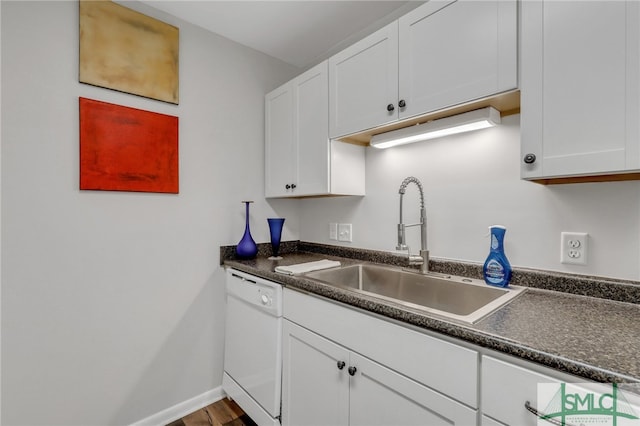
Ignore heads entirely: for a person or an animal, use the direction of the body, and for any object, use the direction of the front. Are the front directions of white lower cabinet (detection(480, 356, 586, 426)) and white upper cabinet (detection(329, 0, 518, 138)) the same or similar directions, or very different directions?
same or similar directions

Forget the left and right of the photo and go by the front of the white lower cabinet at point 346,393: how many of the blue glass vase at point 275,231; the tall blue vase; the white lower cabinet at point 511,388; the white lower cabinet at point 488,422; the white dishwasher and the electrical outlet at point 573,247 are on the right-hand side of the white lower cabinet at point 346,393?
3

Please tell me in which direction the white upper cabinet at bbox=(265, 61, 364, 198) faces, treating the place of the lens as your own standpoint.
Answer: facing the viewer and to the left of the viewer

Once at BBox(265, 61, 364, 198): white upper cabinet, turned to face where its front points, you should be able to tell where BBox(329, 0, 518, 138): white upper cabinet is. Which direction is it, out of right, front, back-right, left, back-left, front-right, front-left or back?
left

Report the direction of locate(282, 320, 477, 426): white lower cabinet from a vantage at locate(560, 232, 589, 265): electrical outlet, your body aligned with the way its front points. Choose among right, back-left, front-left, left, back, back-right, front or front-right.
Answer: front-right

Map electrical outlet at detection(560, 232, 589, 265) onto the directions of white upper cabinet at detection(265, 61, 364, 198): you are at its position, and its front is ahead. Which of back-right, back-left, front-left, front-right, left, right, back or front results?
left

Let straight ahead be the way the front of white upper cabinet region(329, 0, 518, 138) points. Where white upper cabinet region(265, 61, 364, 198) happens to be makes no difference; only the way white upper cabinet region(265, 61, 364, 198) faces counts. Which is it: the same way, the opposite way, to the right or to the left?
the same way

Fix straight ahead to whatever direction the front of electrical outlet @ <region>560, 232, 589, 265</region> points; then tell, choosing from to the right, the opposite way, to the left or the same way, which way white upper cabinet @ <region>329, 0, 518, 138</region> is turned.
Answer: the same way

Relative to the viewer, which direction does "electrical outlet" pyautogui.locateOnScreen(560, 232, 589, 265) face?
toward the camera

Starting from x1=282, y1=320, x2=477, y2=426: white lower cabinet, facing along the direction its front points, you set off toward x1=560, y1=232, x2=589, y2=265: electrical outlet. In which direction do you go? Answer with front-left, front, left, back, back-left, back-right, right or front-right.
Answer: back-left

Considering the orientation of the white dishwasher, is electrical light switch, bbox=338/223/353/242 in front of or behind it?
behind

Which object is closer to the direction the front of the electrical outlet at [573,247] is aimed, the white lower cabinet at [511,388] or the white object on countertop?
the white lower cabinet

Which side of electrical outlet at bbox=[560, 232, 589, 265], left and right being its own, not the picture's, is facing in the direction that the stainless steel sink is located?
right

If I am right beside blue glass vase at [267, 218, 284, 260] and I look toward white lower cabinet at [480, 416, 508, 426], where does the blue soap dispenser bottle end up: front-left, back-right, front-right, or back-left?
front-left

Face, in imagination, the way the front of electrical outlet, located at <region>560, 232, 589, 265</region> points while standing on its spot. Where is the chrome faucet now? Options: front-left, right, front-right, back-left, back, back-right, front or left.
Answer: right

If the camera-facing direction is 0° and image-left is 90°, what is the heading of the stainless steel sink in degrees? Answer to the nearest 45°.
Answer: approximately 45°

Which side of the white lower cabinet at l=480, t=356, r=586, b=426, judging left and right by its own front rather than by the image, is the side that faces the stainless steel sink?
right
